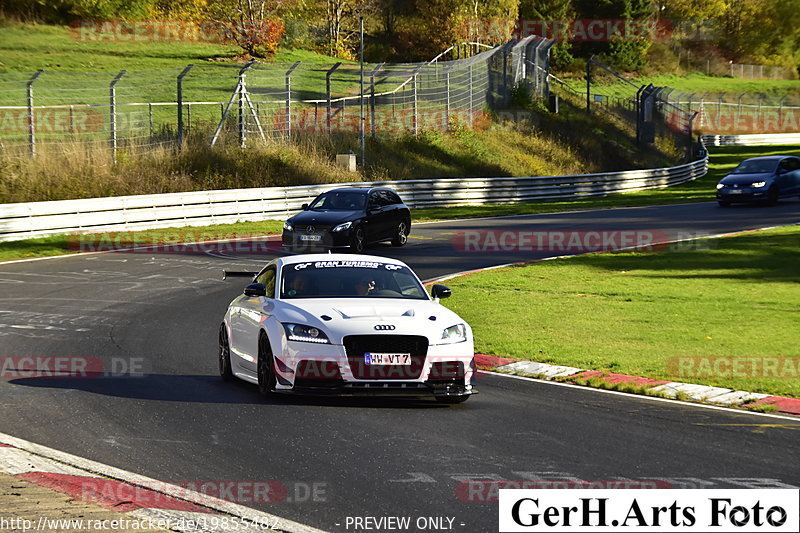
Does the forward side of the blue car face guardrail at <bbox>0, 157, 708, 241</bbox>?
yes

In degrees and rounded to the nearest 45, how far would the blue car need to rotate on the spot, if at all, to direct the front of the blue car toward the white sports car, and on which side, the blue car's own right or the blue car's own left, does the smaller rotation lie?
approximately 45° to the blue car's own left

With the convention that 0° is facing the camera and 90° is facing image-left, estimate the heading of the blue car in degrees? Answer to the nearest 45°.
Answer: approximately 45°
